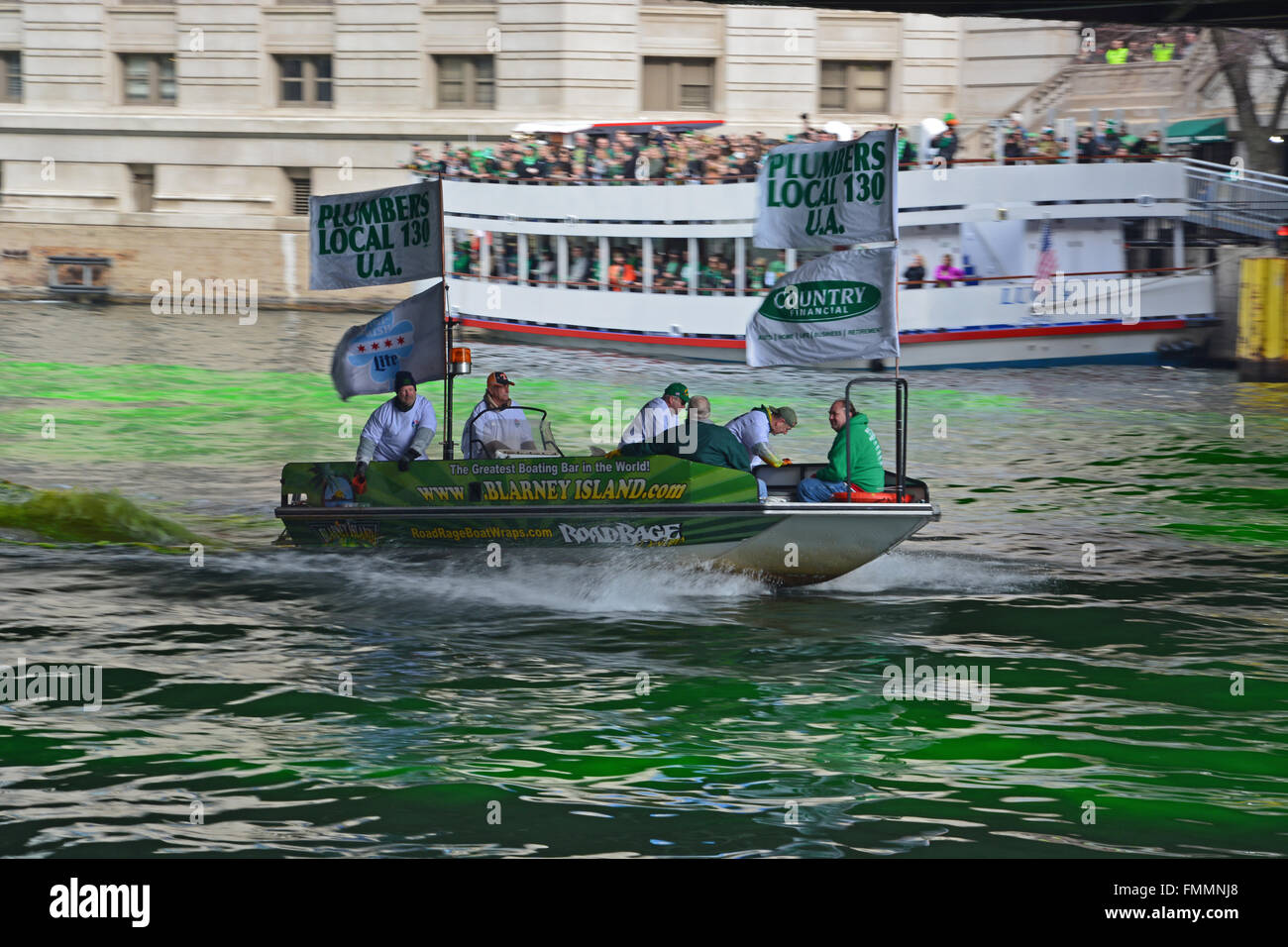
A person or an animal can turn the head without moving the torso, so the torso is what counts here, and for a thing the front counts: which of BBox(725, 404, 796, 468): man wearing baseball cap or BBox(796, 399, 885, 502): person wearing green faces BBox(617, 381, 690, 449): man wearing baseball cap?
the person wearing green

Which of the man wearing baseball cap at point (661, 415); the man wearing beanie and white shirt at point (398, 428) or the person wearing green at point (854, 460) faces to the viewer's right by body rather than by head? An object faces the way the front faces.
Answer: the man wearing baseball cap at point (661, 415)

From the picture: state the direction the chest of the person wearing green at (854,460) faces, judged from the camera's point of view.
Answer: to the viewer's left

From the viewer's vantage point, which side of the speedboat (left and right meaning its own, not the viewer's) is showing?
right

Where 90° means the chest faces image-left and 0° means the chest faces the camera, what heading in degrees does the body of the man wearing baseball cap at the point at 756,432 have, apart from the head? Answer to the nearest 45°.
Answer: approximately 270°

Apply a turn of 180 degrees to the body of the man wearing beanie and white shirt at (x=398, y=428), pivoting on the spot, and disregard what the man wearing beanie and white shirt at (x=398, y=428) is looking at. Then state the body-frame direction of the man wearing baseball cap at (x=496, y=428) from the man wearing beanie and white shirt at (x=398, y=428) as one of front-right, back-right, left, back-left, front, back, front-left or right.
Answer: right

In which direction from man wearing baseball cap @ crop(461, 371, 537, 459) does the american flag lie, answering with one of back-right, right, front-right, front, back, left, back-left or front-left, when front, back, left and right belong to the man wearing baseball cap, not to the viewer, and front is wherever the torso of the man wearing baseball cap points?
left

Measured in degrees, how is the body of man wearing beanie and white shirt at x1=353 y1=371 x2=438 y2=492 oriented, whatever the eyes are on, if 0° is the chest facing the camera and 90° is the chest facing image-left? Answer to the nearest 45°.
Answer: approximately 0°
